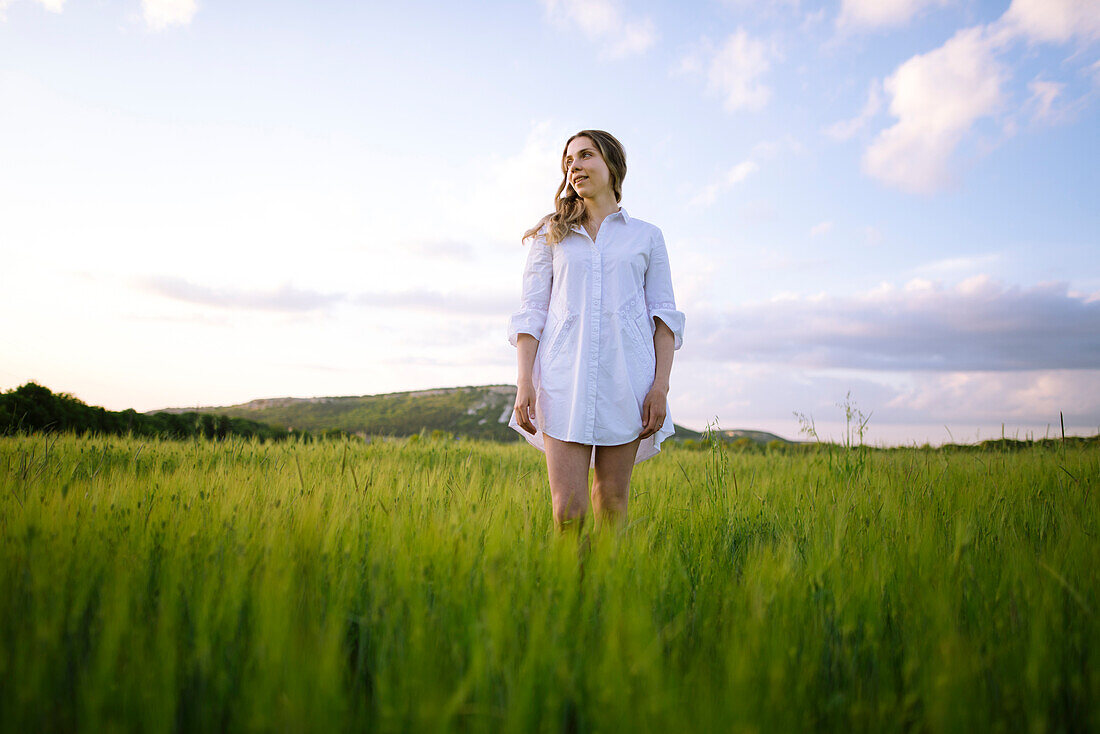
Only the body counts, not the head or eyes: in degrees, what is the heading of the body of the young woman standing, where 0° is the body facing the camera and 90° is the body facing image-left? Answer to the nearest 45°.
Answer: approximately 0°
